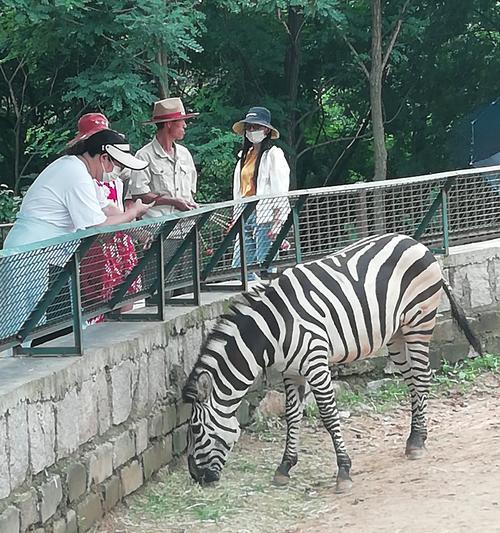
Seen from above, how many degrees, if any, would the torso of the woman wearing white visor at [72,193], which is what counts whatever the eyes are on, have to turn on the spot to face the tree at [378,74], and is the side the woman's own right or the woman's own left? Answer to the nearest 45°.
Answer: approximately 45° to the woman's own left

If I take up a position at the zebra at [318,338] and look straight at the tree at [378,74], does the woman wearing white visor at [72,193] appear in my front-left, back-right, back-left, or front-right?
back-left

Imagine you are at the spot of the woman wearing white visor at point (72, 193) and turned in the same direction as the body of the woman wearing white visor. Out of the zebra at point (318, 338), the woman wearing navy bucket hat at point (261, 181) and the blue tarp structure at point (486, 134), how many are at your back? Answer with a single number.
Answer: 0

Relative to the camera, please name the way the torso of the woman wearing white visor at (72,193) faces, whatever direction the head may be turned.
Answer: to the viewer's right

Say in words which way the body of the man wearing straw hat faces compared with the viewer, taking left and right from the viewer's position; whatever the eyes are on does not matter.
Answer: facing the viewer and to the right of the viewer

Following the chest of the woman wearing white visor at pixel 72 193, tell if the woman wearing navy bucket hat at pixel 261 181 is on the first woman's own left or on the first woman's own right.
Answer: on the first woman's own left

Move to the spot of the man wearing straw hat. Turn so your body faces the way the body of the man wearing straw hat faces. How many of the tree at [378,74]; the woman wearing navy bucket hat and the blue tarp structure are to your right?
0

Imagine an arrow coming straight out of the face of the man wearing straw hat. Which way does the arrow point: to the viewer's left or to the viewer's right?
to the viewer's right

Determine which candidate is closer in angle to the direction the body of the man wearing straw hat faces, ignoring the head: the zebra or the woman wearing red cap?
the zebra

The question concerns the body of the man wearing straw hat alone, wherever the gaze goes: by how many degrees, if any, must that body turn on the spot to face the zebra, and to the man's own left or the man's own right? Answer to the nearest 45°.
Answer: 0° — they already face it

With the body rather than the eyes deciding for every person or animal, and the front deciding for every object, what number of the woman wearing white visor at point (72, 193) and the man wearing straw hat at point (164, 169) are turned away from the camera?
0

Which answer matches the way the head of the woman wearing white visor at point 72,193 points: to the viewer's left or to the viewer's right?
to the viewer's right
